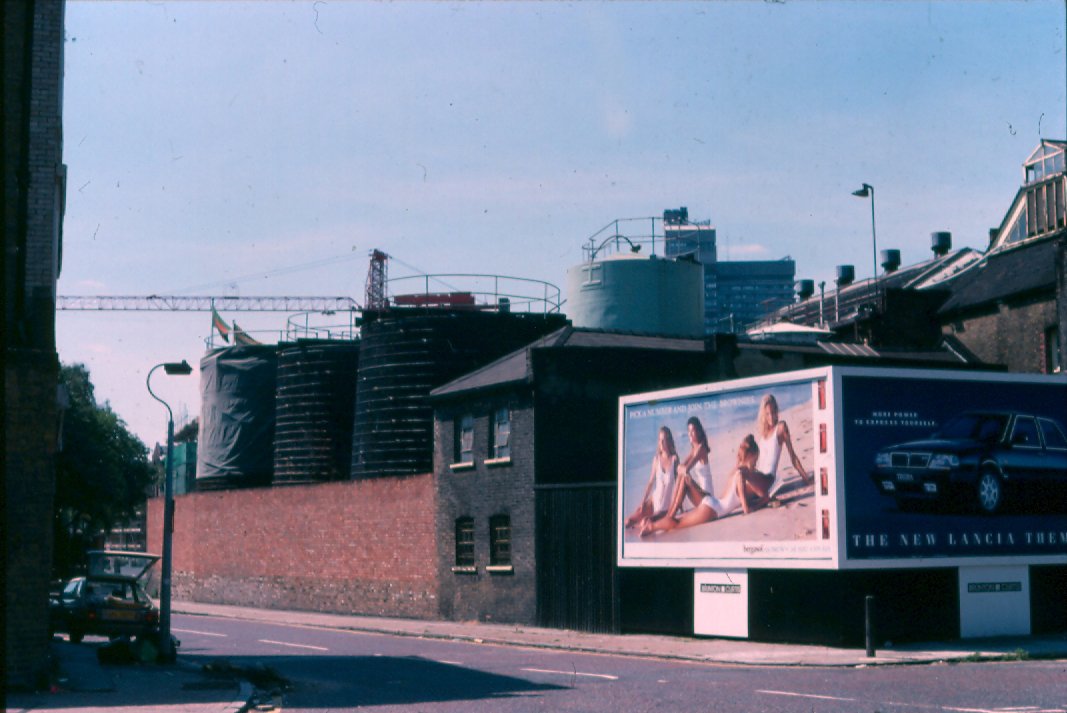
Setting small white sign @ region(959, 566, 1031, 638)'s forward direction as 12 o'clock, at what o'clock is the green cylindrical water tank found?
The green cylindrical water tank is roughly at 5 o'clock from the small white sign.

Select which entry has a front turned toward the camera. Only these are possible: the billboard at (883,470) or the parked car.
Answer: the billboard

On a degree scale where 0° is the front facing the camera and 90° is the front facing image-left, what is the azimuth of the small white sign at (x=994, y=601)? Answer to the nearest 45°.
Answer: approximately 0°

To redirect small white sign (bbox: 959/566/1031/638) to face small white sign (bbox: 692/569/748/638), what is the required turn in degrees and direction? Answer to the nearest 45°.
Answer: approximately 90° to its right

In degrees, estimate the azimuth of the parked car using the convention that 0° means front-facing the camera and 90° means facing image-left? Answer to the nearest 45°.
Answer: approximately 135°

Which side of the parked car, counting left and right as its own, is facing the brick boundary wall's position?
right

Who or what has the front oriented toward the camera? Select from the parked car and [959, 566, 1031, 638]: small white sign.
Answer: the small white sign

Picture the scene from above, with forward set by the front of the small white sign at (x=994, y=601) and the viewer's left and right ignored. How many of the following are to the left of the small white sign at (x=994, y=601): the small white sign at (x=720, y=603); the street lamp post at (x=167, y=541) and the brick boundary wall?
0

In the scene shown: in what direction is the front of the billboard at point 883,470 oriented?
toward the camera

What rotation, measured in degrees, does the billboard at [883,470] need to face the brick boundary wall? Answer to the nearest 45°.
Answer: approximately 135° to its right

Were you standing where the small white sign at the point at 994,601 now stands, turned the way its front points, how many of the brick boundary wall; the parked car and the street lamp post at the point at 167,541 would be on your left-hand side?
0

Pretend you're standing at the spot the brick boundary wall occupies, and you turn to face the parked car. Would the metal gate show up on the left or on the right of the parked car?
left

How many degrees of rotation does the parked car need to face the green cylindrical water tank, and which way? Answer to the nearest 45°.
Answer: approximately 90° to its right

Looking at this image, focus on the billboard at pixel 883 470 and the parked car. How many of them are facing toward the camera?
1

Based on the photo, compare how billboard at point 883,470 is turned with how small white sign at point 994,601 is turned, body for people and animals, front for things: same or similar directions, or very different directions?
same or similar directions

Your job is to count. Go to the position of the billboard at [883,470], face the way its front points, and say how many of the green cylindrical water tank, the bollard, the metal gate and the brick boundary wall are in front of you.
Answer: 1
